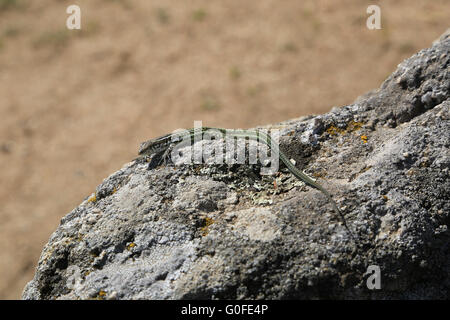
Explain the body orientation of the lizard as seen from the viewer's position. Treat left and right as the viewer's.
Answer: facing to the left of the viewer
